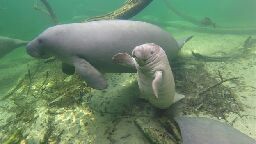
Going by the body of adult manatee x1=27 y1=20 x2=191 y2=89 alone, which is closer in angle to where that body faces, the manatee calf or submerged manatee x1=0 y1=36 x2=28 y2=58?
the submerged manatee

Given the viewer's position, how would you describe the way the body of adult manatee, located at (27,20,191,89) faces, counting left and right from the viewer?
facing to the left of the viewer

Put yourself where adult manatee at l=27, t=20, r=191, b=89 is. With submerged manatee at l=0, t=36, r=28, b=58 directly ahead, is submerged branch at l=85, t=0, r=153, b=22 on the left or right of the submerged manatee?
right

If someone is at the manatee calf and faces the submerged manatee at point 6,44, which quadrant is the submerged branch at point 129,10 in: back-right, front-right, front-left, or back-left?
front-right

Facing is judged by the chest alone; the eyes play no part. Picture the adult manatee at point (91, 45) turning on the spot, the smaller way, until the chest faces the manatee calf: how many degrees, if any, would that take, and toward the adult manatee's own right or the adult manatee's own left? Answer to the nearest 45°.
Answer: approximately 135° to the adult manatee's own left

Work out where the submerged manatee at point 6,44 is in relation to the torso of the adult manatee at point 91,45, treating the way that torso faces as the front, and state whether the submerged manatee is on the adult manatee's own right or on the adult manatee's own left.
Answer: on the adult manatee's own right

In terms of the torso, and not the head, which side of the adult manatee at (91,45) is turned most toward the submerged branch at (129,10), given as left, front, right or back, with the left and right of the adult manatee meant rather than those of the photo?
right
